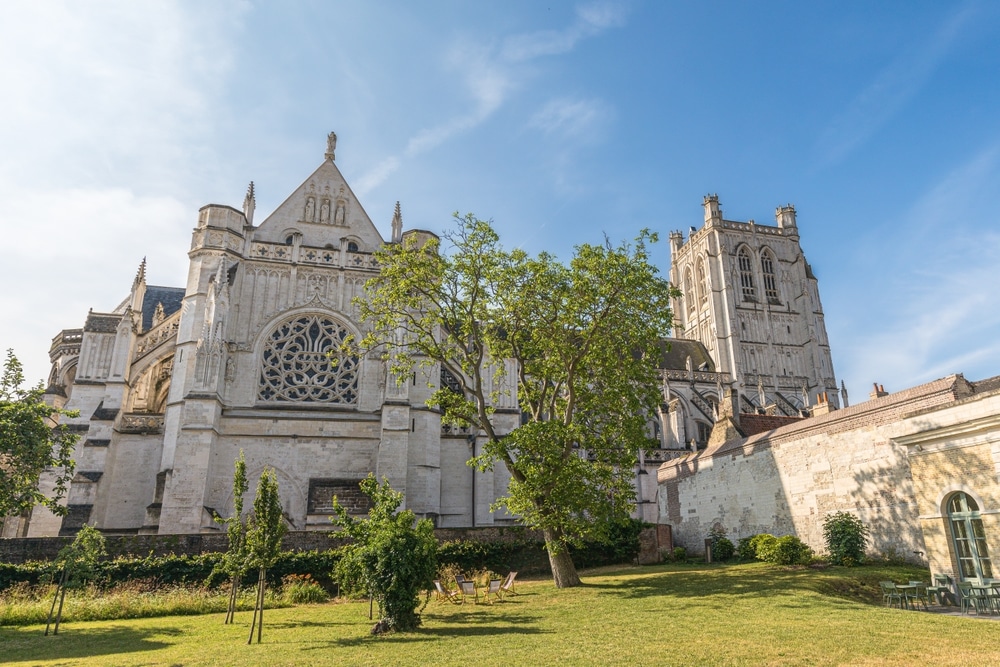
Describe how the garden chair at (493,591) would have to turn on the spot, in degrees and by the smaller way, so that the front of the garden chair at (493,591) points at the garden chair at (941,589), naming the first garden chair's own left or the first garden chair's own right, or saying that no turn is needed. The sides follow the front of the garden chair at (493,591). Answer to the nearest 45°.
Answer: approximately 135° to the first garden chair's own left

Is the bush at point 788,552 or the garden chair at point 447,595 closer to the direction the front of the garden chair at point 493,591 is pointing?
the garden chair

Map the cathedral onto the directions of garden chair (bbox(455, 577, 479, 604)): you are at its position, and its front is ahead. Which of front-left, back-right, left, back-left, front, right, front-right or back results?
back

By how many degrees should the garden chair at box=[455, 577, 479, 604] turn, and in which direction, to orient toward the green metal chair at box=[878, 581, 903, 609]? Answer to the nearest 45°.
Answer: approximately 90° to its right

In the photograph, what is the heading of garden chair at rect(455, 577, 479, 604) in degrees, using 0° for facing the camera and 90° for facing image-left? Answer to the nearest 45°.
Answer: approximately 315°

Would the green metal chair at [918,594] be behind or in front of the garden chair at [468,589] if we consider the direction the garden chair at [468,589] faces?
in front

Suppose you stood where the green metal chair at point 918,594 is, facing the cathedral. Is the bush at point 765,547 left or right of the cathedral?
right
